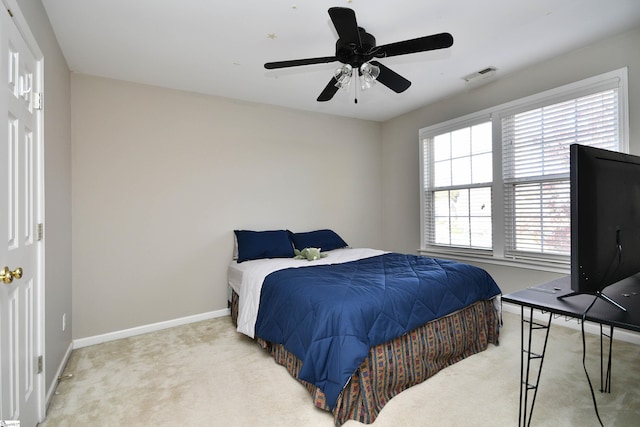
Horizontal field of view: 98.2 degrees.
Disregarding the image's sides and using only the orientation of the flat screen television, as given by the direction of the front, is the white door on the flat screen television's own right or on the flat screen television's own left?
on the flat screen television's own left

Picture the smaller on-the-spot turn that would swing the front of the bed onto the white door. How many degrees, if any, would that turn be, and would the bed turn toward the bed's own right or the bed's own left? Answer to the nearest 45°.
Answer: approximately 90° to the bed's own right

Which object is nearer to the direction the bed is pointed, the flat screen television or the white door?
the flat screen television

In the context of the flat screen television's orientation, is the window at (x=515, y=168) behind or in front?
in front

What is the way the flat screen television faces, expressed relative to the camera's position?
facing away from the viewer and to the left of the viewer

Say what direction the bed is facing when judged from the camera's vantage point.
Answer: facing the viewer and to the right of the viewer

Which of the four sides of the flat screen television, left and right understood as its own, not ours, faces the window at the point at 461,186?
front

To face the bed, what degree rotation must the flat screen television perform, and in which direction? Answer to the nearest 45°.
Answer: approximately 45° to its left

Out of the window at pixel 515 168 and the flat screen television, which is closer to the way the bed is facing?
the flat screen television

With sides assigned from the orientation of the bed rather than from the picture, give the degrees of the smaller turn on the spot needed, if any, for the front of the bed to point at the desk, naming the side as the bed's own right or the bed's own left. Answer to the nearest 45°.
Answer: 0° — it already faces it

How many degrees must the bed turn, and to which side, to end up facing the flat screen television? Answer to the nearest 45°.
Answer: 0° — it already faces it
